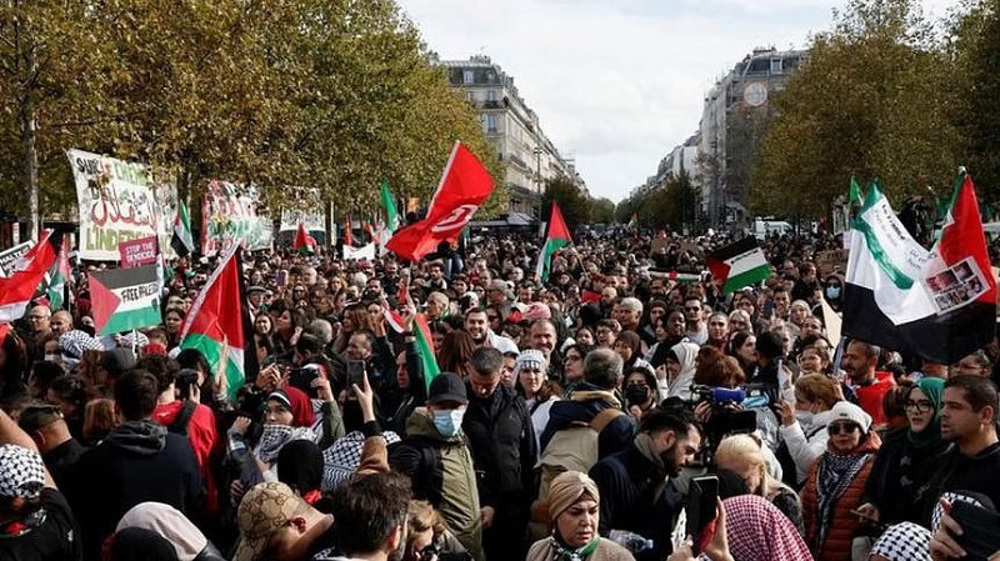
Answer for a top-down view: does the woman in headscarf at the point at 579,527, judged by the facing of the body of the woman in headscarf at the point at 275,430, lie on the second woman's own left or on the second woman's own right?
on the second woman's own left

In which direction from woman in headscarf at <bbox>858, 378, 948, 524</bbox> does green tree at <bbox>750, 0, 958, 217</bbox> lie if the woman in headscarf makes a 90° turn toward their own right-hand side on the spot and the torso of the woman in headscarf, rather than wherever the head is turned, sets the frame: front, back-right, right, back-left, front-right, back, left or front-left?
front-right

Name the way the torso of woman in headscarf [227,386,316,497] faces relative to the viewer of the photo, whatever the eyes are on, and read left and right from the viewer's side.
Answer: facing the viewer and to the left of the viewer

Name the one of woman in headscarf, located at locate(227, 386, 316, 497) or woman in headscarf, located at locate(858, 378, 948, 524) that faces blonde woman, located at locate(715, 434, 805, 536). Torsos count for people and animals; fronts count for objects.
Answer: woman in headscarf, located at locate(858, 378, 948, 524)

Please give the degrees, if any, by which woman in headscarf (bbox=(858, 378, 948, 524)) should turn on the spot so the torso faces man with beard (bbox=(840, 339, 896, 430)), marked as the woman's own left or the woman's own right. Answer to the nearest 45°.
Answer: approximately 135° to the woman's own right

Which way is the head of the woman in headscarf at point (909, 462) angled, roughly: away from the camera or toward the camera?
toward the camera

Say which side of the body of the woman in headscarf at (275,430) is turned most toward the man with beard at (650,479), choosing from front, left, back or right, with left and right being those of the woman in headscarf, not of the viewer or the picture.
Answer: left

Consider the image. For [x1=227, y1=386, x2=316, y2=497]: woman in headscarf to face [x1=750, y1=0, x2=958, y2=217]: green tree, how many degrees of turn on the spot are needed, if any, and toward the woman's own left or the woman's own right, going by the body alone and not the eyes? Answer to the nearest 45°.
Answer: approximately 180°

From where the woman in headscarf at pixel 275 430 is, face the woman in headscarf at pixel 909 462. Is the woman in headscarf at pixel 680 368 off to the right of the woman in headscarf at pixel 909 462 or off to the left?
left

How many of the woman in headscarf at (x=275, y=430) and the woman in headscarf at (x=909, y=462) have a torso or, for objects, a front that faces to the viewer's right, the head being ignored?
0
